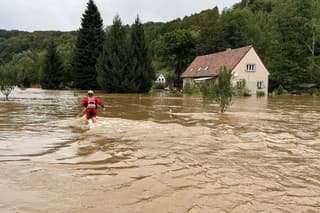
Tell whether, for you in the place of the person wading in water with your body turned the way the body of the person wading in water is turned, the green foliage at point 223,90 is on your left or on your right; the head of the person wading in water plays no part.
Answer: on your right

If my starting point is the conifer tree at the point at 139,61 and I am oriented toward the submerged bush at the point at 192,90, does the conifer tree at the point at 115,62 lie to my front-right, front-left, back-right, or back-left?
back-right

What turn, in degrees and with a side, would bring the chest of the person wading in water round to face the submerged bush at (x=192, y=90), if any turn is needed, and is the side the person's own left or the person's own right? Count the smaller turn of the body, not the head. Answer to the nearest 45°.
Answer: approximately 45° to the person's own right

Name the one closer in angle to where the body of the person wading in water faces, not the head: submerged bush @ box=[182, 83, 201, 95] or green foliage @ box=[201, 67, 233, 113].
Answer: the submerged bush

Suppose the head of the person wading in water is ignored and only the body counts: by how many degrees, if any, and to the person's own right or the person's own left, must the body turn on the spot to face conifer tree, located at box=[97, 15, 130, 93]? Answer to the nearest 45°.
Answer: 0° — they already face it

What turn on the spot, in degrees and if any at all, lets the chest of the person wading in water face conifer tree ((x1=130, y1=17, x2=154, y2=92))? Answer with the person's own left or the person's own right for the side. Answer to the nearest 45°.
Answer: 0° — they already face it

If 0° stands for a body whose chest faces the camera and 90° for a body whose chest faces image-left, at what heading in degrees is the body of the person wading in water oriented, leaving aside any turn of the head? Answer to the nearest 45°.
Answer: approximately 180°
